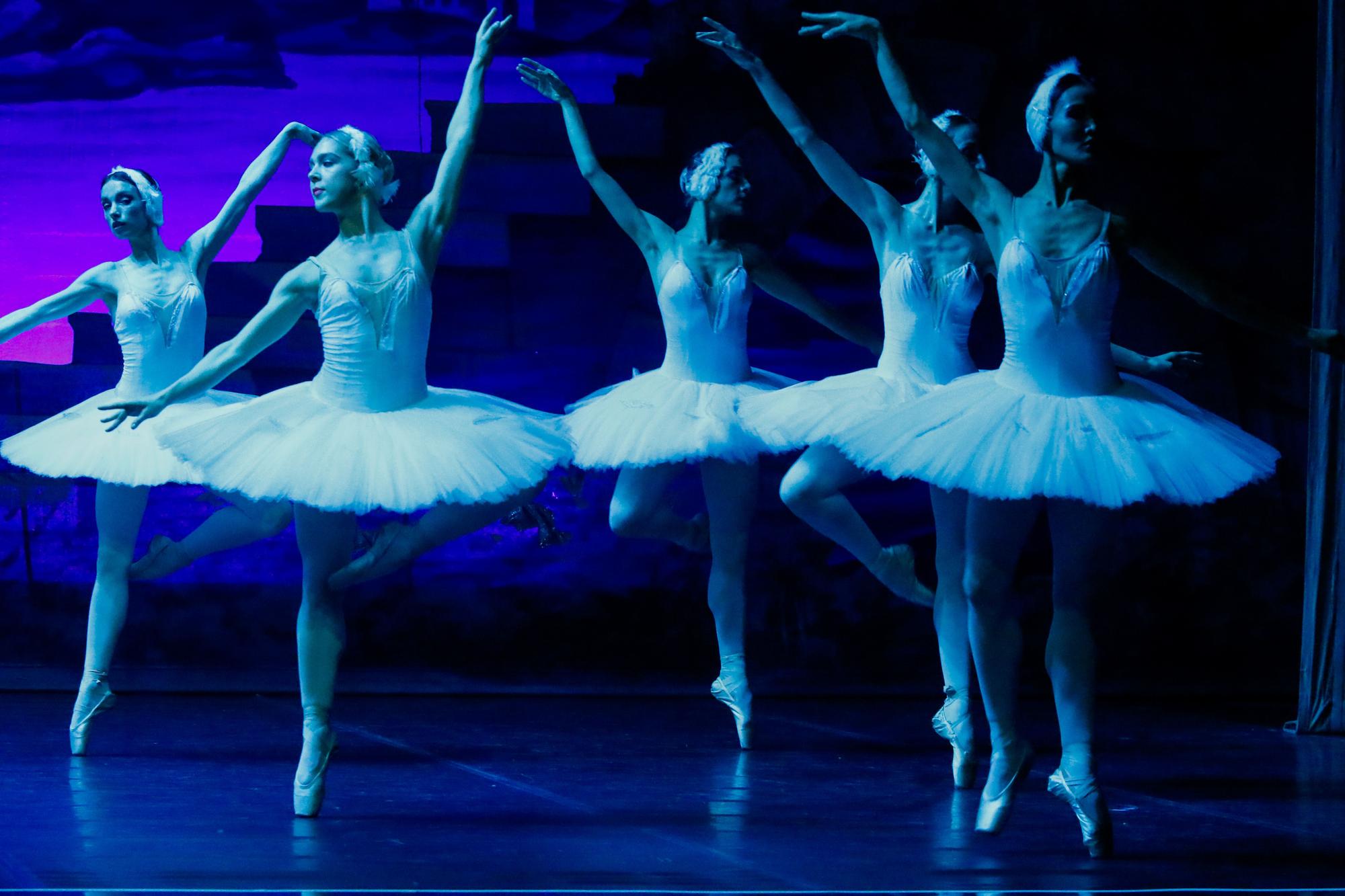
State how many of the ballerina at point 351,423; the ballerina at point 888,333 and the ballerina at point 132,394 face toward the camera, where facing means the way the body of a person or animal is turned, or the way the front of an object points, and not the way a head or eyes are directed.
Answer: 3

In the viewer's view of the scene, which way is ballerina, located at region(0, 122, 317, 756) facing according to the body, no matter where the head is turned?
toward the camera

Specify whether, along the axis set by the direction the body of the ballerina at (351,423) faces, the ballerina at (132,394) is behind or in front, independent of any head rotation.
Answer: behind

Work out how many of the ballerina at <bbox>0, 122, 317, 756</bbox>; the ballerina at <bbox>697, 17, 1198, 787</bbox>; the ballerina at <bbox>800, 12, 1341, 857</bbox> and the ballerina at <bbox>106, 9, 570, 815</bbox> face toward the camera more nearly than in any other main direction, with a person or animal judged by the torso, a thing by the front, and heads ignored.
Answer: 4

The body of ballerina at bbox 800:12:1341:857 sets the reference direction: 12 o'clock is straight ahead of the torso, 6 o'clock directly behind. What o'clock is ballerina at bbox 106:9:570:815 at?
ballerina at bbox 106:9:570:815 is roughly at 3 o'clock from ballerina at bbox 800:12:1341:857.

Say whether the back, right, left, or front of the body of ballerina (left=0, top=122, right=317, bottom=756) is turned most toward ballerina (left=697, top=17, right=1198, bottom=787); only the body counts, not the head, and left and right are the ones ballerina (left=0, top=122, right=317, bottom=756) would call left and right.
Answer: left

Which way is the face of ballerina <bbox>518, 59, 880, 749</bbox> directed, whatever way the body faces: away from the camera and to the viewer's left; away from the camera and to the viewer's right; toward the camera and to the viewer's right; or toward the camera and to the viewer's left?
toward the camera and to the viewer's right

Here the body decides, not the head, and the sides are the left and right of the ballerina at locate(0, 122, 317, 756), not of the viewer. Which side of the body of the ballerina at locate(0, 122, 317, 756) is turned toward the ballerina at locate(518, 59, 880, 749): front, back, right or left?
left

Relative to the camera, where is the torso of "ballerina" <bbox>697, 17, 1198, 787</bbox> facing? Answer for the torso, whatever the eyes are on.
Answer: toward the camera

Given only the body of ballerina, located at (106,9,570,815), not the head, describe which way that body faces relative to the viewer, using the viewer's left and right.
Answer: facing the viewer

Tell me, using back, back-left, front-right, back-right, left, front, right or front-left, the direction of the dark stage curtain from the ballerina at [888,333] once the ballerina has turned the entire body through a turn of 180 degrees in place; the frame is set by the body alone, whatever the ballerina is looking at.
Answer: front-right

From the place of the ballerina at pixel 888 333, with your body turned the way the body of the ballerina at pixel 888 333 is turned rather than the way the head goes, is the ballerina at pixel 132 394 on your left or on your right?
on your right

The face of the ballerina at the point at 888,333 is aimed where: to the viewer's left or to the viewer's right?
to the viewer's right

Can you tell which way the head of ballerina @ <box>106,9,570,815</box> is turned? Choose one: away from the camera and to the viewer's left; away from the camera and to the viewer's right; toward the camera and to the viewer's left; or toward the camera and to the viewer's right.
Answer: toward the camera and to the viewer's left
